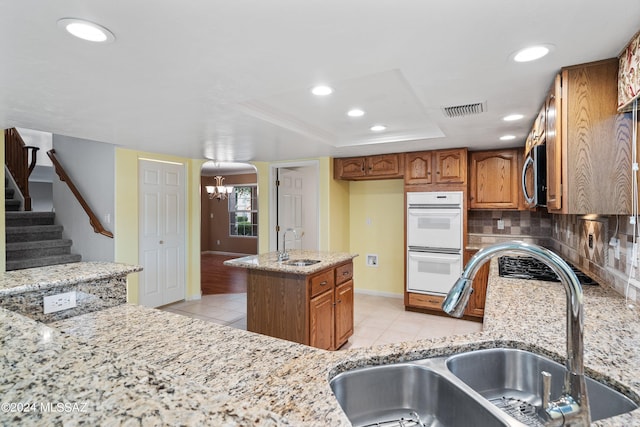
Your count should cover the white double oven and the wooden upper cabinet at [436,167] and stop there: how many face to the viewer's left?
0

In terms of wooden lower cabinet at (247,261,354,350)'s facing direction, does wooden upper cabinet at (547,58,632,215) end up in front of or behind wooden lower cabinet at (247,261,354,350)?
in front

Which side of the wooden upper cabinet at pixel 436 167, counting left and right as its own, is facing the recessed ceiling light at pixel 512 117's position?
front

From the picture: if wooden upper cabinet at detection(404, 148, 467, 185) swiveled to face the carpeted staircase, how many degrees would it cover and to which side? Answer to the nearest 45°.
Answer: approximately 90° to its right

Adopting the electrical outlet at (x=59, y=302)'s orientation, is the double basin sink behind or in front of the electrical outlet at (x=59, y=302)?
in front

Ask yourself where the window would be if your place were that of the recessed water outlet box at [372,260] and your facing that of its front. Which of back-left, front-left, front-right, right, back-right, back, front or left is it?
back-right

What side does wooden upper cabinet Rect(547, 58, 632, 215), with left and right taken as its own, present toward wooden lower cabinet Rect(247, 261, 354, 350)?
front

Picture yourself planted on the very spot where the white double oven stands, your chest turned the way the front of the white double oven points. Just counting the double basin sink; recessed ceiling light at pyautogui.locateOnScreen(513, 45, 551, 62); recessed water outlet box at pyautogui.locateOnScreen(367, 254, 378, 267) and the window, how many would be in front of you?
2

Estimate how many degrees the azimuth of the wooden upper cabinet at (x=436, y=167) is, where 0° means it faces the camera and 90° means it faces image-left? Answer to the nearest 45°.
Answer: approximately 0°

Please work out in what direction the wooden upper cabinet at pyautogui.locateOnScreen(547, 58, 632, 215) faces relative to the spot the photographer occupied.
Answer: facing to the left of the viewer

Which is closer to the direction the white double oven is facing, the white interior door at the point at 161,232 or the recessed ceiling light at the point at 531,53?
the recessed ceiling light
